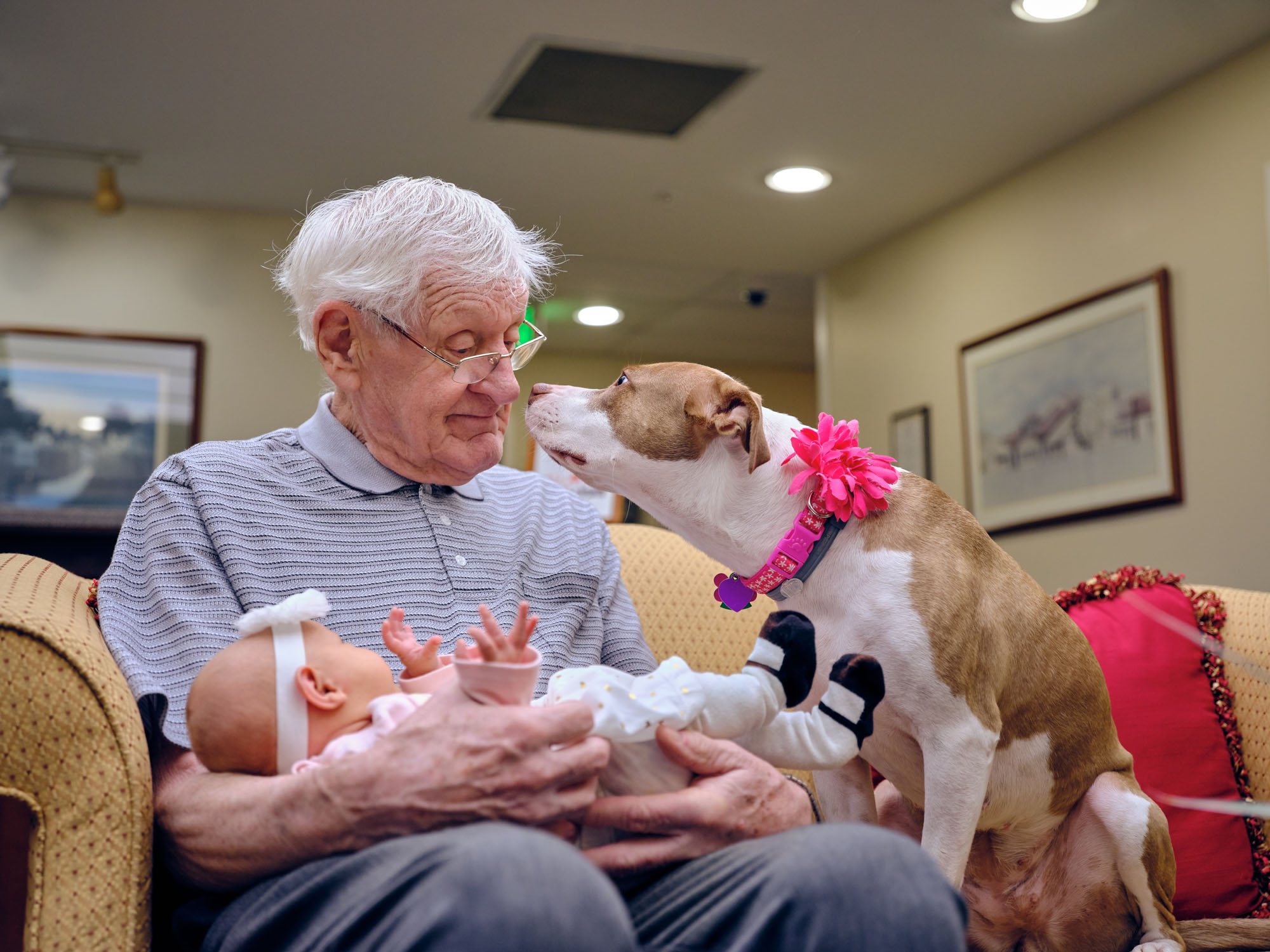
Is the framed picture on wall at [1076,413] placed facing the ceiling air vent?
yes

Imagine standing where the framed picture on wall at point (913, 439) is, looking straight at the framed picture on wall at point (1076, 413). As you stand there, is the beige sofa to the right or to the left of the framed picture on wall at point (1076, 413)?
right

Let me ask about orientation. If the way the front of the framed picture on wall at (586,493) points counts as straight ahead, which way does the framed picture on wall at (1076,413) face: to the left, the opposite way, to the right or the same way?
to the right

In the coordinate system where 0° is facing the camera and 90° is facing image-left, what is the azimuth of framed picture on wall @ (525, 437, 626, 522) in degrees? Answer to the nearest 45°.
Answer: approximately 0°

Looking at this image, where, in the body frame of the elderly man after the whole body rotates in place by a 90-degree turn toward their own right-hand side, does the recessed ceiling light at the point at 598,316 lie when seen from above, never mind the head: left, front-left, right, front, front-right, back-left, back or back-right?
back-right

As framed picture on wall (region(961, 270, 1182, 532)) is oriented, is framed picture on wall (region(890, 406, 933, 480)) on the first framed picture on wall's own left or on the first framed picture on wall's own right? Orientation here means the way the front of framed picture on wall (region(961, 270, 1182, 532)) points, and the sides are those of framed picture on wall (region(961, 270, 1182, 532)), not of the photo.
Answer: on the first framed picture on wall's own right

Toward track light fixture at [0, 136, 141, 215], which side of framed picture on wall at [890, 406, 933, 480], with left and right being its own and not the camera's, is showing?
front

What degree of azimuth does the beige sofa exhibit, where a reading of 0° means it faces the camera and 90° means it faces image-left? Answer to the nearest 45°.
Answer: approximately 0°

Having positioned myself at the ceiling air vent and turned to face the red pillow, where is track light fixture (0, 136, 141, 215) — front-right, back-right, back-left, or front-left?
back-right

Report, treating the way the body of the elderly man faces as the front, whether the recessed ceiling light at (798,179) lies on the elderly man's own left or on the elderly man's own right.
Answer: on the elderly man's own left

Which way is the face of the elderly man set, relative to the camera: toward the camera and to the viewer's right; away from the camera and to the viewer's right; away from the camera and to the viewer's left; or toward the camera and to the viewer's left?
toward the camera and to the viewer's right
